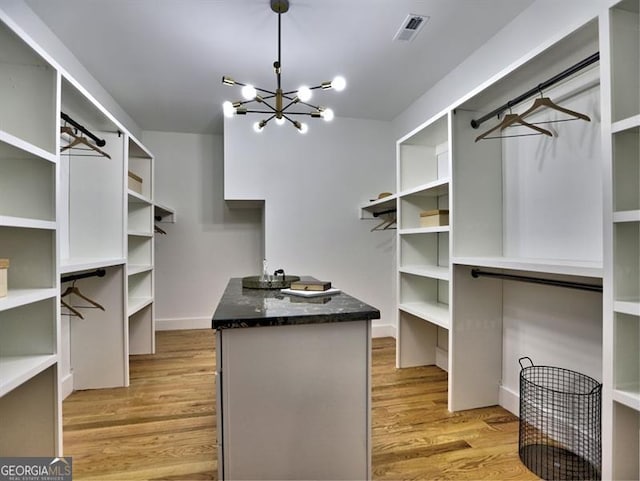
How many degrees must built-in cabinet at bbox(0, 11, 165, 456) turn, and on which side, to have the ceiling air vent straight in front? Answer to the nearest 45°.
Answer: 0° — it already faces it

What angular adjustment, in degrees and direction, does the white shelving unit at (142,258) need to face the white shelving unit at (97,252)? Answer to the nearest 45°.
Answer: approximately 90° to its right

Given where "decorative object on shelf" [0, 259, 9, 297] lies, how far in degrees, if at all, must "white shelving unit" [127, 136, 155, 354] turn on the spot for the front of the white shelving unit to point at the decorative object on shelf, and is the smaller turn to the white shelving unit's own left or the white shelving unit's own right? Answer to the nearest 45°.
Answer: approximately 90° to the white shelving unit's own right

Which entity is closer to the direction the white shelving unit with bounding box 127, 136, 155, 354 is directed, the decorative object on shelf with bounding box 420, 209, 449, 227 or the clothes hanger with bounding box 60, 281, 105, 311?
the decorative object on shelf

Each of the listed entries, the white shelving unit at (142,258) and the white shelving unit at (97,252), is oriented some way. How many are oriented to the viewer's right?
2

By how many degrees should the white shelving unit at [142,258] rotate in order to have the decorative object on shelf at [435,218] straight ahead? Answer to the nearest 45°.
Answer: approximately 45° to its right

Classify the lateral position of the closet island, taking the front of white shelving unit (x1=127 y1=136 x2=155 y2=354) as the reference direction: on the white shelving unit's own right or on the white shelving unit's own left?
on the white shelving unit's own right

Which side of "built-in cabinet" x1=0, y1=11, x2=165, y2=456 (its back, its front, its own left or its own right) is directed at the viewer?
right
